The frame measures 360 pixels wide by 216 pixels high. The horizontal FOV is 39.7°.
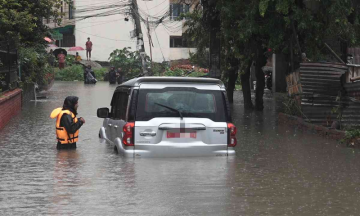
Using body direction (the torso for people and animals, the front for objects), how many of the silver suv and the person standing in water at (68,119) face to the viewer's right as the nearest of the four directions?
1

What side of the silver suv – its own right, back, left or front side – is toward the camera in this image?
back

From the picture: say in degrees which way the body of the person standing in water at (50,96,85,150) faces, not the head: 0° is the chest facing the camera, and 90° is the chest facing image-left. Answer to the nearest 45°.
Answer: approximately 270°

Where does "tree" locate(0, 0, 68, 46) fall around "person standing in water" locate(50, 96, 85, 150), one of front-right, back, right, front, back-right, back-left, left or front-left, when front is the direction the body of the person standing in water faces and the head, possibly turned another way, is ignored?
left

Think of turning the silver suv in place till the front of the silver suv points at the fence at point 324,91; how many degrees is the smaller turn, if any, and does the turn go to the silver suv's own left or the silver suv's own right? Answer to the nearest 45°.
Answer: approximately 45° to the silver suv's own right

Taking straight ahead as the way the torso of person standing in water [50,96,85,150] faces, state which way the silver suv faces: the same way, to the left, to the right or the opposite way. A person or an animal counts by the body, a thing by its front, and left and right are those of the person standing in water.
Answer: to the left

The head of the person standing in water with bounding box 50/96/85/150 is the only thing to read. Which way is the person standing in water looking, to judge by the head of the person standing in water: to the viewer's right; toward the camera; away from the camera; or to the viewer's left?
to the viewer's right

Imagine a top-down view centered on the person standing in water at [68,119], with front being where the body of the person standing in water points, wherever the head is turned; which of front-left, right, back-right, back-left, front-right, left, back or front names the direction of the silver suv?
front-right

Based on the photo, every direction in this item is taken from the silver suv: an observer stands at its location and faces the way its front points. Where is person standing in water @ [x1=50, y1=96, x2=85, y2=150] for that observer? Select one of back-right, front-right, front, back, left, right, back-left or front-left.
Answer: front-left

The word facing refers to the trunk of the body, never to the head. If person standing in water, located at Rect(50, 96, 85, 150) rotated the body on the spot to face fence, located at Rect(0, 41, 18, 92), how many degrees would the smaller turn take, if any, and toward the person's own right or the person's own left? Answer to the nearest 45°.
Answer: approximately 90° to the person's own left

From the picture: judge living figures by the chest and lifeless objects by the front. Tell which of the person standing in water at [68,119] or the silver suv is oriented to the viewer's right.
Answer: the person standing in water
